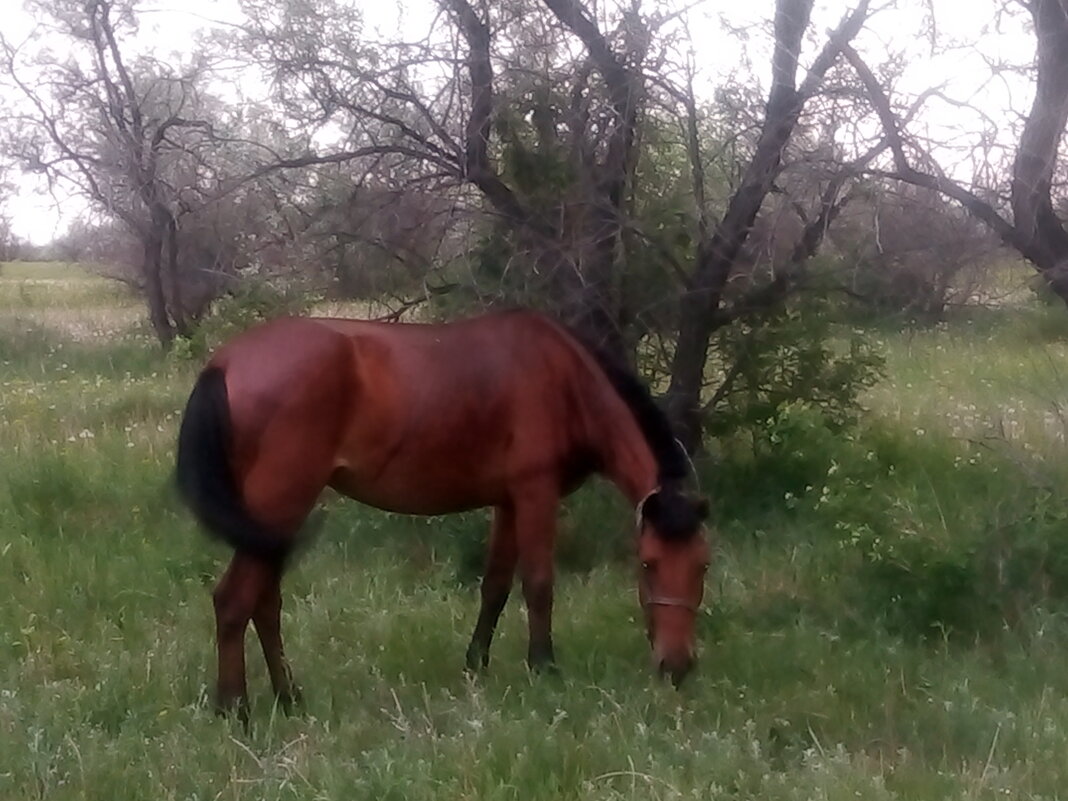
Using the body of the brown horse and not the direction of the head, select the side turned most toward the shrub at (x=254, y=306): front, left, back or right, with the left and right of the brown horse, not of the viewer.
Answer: left

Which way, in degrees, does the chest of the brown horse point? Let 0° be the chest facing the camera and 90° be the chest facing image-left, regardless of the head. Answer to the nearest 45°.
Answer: approximately 270°

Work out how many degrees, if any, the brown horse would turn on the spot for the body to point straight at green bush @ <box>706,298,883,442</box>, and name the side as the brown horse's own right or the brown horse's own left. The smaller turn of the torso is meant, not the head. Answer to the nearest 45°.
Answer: approximately 45° to the brown horse's own left

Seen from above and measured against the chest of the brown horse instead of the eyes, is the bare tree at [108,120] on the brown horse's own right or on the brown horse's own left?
on the brown horse's own left

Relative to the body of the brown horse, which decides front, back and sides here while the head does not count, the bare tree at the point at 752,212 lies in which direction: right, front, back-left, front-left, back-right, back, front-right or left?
front-left

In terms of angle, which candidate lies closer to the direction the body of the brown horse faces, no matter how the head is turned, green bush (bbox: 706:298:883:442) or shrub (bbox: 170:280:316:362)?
the green bush

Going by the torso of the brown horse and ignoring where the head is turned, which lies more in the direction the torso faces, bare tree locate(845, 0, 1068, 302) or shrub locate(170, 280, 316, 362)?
the bare tree
